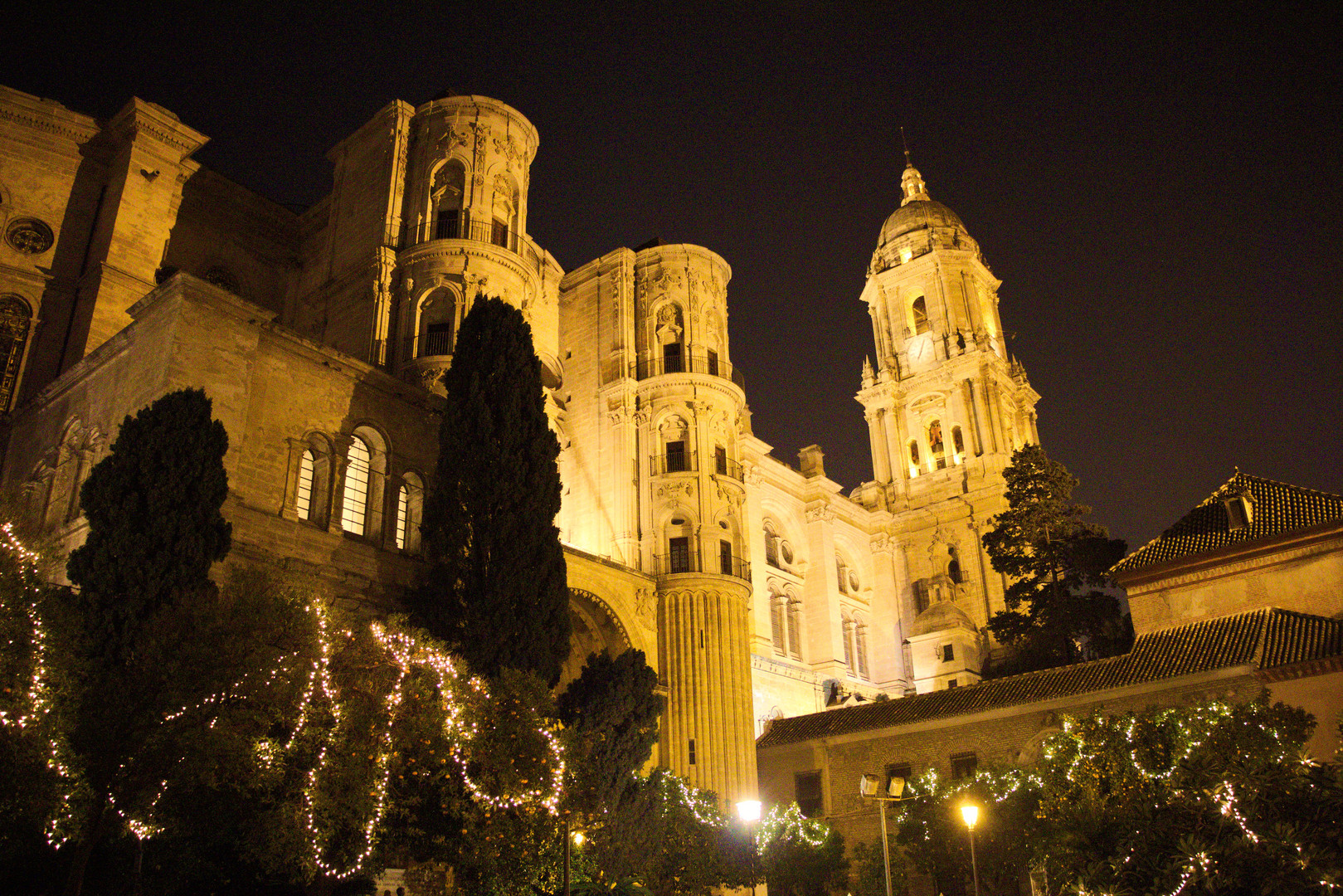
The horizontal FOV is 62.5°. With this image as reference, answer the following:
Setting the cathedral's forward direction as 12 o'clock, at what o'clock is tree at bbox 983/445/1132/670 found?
The tree is roughly at 1 o'clock from the cathedral.

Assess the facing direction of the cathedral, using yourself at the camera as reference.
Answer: facing away from the viewer and to the right of the viewer

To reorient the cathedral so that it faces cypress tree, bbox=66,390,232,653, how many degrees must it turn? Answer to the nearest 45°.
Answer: approximately 135° to its right

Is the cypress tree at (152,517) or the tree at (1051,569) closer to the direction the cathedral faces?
the tree
